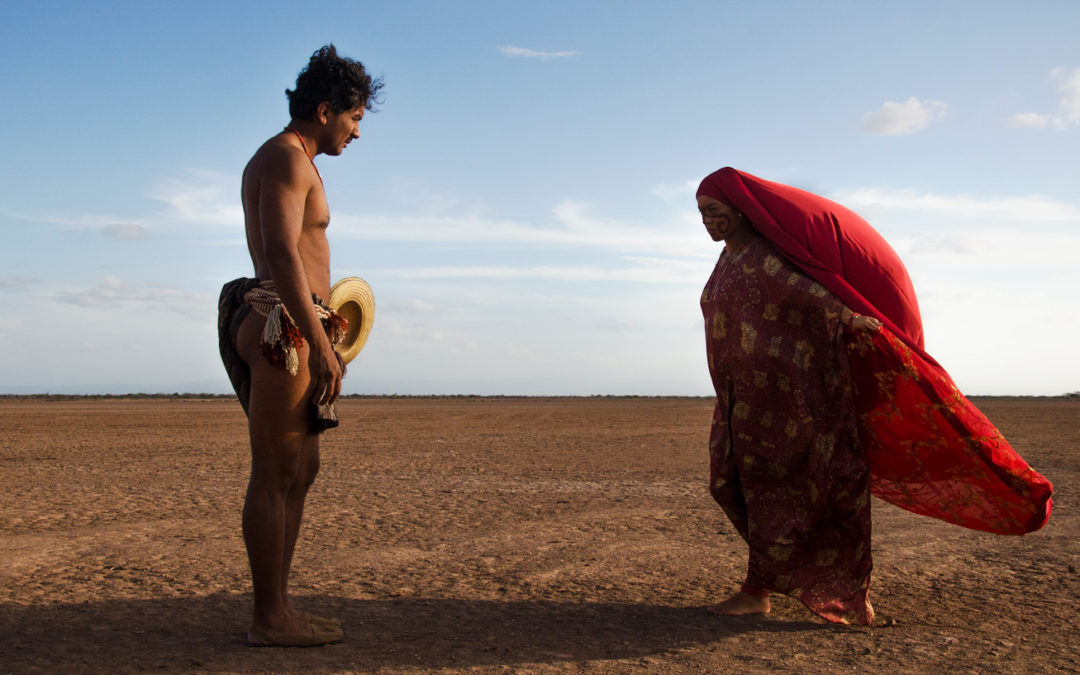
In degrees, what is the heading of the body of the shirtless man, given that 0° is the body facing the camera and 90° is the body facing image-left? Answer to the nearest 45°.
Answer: approximately 270°

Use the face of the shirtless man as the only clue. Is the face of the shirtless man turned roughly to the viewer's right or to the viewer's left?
to the viewer's right

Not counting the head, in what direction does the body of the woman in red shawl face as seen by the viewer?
to the viewer's left
